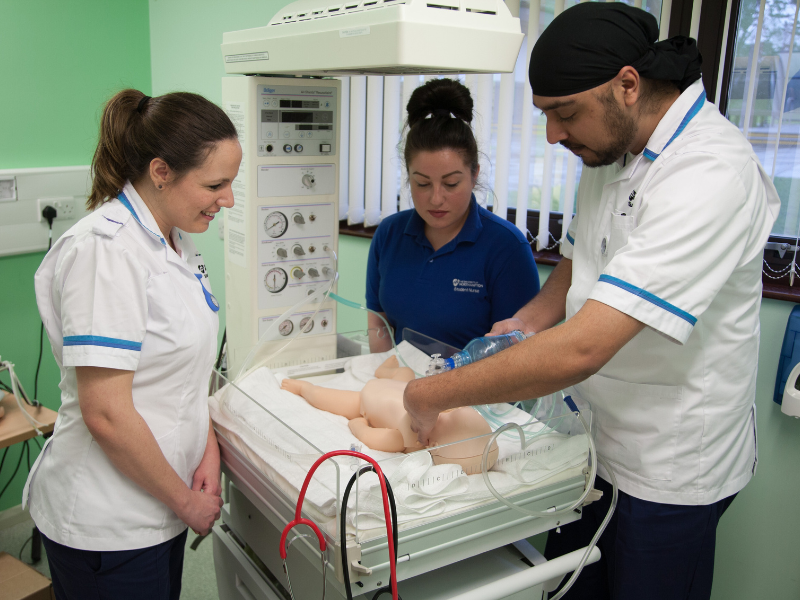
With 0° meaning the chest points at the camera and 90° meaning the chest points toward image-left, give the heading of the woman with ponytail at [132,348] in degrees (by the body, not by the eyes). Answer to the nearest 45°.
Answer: approximately 270°

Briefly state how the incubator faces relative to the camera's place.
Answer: facing the viewer and to the right of the viewer

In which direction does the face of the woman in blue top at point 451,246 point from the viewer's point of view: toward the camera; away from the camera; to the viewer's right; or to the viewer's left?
toward the camera

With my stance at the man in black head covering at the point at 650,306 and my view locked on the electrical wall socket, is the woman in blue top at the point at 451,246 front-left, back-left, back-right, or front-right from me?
front-right

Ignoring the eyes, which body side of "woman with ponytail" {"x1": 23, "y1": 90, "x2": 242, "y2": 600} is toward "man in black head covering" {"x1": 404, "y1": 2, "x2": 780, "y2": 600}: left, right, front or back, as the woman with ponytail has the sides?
front

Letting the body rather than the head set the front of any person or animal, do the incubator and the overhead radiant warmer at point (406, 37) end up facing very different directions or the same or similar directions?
same or similar directions

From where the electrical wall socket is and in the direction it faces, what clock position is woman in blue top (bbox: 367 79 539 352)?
The woman in blue top is roughly at 11 o'clock from the electrical wall socket.

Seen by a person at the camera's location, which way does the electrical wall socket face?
facing the viewer
